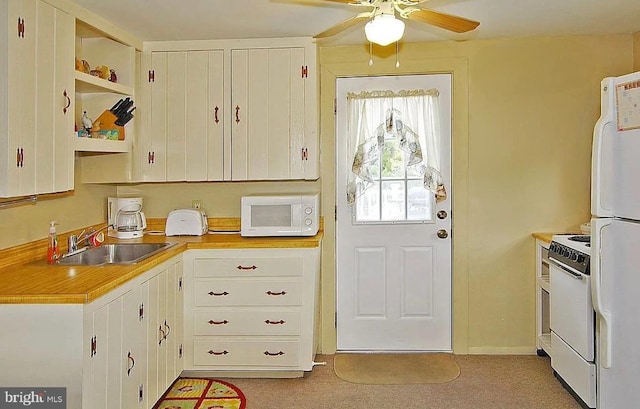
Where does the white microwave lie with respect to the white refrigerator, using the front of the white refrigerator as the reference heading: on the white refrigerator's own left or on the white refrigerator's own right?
on the white refrigerator's own right

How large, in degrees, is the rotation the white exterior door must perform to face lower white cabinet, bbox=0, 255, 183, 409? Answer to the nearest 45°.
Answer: approximately 45° to its right

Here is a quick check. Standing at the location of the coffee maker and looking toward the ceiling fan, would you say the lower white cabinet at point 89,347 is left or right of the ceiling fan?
right

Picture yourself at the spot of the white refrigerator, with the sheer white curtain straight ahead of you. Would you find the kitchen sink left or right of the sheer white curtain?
left

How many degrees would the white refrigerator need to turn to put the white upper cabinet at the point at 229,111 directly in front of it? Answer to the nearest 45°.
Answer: approximately 45° to its right

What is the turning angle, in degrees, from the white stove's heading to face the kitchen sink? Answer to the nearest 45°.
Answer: approximately 45° to its right

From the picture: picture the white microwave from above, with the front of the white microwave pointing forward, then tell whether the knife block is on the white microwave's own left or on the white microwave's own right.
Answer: on the white microwave's own right
